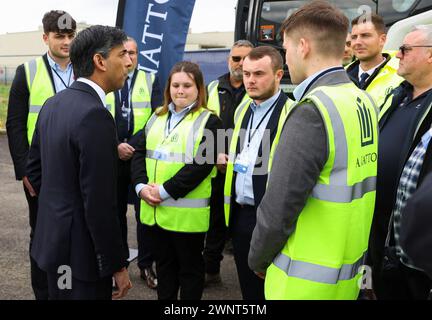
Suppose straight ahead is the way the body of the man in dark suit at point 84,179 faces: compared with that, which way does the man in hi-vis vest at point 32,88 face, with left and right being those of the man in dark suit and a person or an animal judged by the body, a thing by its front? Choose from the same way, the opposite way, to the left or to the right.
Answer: to the right

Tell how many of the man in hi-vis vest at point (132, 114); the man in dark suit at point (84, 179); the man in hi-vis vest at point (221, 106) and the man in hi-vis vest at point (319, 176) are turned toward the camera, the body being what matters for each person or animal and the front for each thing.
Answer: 2

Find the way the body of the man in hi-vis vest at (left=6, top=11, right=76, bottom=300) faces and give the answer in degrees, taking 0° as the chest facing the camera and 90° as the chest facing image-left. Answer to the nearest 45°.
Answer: approximately 315°

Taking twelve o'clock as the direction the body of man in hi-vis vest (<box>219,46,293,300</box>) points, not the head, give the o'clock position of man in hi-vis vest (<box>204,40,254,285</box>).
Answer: man in hi-vis vest (<box>204,40,254,285</box>) is roughly at 4 o'clock from man in hi-vis vest (<box>219,46,293,300</box>).

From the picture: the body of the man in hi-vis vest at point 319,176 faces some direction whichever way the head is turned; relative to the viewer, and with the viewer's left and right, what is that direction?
facing away from the viewer and to the left of the viewer

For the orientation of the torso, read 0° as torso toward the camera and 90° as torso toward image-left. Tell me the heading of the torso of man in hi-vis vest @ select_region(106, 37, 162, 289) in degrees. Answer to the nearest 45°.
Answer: approximately 0°

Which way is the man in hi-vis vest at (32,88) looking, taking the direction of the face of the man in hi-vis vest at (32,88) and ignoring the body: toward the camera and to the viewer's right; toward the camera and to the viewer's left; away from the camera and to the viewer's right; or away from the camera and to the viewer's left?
toward the camera and to the viewer's right

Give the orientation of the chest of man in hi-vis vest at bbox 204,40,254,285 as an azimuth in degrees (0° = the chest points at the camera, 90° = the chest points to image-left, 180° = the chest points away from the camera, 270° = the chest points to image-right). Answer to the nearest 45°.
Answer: approximately 0°

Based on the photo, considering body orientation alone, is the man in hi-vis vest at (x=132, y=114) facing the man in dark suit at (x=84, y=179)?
yes

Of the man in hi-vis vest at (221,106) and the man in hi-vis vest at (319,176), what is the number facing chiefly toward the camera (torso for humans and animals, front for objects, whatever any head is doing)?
1
